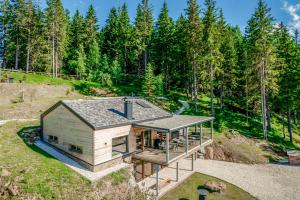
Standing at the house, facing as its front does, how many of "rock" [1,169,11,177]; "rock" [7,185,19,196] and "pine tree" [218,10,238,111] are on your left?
1

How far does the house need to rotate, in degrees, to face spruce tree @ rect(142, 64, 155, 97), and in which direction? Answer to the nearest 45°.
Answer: approximately 135° to its left

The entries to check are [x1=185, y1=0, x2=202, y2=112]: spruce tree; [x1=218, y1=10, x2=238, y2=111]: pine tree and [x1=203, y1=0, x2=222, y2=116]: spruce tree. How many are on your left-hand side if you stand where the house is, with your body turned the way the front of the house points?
3

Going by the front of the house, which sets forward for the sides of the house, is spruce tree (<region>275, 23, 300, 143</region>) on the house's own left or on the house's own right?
on the house's own left

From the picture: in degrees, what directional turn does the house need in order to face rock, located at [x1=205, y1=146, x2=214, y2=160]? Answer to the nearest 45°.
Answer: approximately 90° to its left

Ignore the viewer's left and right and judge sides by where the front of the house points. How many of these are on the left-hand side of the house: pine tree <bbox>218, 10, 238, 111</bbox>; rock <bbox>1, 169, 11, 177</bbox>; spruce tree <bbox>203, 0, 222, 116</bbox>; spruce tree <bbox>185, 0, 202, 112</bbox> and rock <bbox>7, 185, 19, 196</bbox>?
3

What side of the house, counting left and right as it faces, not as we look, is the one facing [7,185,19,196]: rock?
right

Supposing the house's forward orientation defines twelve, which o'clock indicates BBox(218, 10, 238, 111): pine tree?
The pine tree is roughly at 9 o'clock from the house.

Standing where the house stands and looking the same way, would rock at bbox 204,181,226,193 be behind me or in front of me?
in front

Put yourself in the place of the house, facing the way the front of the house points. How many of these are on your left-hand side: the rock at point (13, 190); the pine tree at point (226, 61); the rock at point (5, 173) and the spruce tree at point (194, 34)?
2

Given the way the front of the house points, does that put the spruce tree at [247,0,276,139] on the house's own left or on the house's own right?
on the house's own left

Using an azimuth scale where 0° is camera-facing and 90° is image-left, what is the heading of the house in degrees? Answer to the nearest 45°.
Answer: approximately 315°
